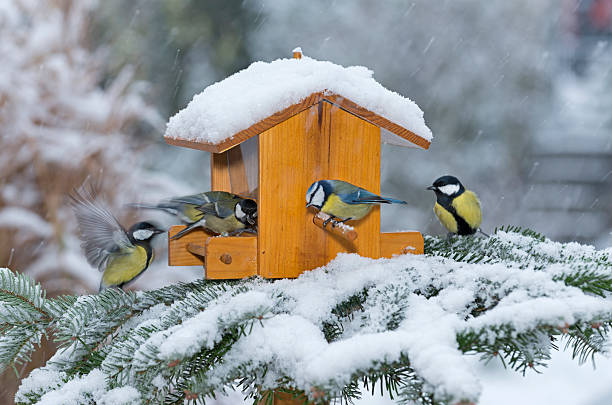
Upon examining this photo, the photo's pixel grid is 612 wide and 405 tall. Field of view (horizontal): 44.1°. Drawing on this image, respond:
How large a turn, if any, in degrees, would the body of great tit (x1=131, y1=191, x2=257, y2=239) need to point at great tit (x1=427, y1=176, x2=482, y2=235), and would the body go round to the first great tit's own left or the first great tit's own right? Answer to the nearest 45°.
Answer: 0° — it already faces it

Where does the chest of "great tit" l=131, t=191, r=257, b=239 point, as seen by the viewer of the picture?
to the viewer's right

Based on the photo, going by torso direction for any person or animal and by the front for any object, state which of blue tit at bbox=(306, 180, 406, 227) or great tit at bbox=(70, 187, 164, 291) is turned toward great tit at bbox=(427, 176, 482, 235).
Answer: great tit at bbox=(70, 187, 164, 291)

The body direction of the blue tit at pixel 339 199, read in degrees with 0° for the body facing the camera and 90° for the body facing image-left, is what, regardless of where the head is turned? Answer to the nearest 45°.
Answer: approximately 90°

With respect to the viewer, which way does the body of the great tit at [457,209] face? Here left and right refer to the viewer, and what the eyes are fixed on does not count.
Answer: facing the viewer and to the left of the viewer

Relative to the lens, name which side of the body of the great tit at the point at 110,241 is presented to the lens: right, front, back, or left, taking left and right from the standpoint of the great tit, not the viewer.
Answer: right

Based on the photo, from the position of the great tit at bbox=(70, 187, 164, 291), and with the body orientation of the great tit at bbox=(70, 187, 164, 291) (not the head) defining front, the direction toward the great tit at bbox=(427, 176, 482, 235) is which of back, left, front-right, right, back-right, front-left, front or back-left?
front
